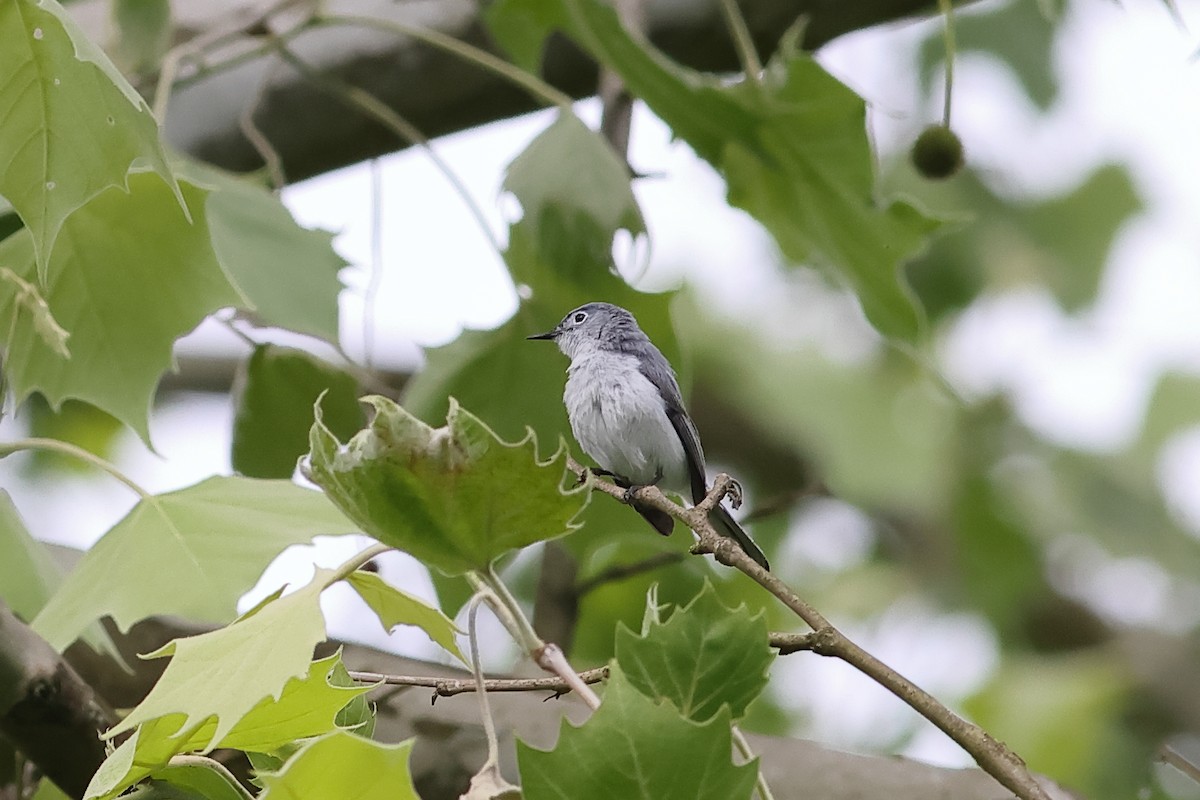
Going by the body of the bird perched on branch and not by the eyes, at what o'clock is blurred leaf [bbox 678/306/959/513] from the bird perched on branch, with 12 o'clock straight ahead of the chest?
The blurred leaf is roughly at 5 o'clock from the bird perched on branch.

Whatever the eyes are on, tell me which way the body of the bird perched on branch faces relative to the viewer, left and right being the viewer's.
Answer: facing the viewer and to the left of the viewer

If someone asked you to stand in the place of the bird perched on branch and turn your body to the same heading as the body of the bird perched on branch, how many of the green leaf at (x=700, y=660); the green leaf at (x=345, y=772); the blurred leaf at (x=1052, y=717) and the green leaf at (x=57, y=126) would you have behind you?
1

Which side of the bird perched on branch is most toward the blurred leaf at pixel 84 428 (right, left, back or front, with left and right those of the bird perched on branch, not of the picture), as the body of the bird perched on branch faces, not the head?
right

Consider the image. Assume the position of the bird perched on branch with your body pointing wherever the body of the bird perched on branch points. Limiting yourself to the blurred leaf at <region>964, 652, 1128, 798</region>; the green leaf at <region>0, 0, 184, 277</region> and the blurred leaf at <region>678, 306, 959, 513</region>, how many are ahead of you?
1

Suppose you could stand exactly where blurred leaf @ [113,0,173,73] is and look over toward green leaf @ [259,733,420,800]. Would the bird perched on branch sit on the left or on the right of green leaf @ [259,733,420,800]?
left

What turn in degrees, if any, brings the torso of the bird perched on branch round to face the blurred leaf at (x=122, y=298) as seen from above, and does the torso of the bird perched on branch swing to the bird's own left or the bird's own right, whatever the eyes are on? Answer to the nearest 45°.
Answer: approximately 45° to the bird's own right
